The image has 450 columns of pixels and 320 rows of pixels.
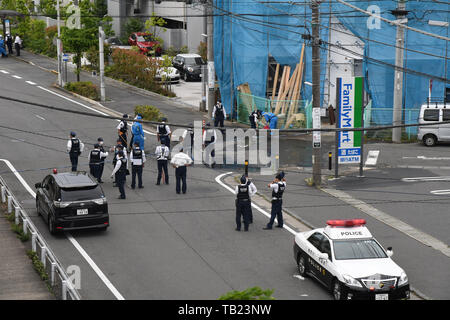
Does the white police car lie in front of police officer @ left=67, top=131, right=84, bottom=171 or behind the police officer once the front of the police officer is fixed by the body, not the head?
behind

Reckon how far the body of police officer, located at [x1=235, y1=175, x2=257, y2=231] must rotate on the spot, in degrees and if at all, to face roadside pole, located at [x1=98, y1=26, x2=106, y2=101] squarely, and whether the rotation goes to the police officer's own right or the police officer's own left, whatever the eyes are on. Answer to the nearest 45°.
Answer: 0° — they already face it

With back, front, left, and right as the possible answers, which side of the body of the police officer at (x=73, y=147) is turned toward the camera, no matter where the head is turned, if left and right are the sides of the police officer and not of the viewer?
back

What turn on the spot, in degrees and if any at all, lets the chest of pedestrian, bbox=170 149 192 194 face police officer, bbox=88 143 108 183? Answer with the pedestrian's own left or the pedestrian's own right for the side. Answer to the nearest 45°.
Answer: approximately 45° to the pedestrian's own left

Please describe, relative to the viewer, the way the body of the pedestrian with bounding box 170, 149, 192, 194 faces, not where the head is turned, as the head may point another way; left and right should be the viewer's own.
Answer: facing away from the viewer

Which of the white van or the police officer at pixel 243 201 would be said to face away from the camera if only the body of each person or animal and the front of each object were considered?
the police officer

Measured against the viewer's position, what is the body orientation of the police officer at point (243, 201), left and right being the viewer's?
facing away from the viewer

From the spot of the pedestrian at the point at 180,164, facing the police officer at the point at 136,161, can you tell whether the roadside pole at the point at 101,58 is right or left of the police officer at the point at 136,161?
right
